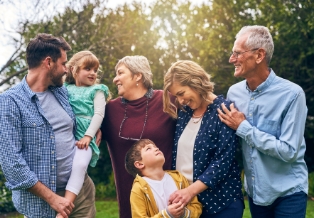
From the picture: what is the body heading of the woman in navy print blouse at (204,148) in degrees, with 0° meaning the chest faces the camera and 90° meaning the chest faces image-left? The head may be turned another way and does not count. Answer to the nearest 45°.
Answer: approximately 45°

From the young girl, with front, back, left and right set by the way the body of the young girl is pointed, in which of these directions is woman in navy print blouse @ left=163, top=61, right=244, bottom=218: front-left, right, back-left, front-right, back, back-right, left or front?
left

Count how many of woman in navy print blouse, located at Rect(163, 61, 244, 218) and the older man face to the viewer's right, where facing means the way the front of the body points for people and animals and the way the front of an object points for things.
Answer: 0

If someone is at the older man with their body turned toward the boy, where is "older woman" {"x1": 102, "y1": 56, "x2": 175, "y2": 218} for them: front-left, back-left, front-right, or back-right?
front-right

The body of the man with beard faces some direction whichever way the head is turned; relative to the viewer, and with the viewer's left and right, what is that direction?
facing the viewer and to the right of the viewer

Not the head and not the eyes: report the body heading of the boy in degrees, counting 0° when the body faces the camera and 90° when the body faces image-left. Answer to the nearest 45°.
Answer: approximately 315°

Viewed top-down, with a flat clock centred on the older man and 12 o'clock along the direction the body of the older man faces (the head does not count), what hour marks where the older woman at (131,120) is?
The older woman is roughly at 2 o'clock from the older man.

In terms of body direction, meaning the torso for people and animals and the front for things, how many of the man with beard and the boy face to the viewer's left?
0

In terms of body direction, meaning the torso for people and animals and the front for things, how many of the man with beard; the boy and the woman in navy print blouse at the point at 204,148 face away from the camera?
0

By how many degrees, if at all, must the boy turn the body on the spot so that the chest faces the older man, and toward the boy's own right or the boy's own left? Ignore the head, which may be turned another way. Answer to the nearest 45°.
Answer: approximately 45° to the boy's own left

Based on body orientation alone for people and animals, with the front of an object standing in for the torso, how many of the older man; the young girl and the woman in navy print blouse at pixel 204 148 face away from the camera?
0

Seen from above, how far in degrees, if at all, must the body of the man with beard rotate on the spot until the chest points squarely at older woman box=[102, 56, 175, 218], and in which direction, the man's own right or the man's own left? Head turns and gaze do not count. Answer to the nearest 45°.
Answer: approximately 45° to the man's own left

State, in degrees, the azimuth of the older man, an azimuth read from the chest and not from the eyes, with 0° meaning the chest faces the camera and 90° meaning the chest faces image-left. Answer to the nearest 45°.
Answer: approximately 45°

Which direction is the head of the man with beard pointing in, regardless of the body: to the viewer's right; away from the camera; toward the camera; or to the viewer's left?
to the viewer's right

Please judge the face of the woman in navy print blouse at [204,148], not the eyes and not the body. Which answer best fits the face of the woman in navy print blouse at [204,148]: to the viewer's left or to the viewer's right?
to the viewer's left
